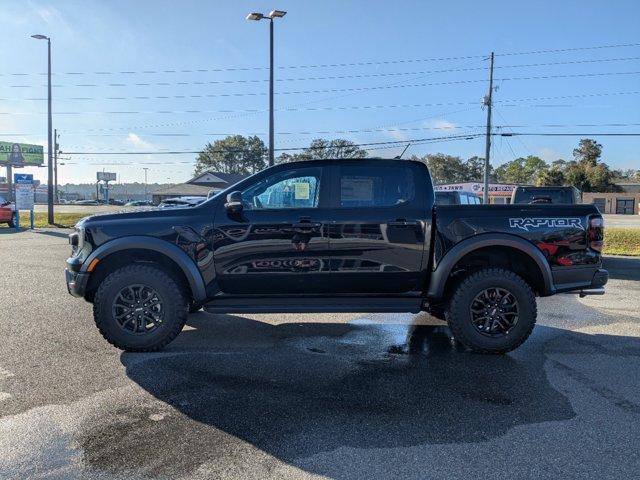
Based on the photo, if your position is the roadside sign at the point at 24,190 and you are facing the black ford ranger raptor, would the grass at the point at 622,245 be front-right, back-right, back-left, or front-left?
front-left

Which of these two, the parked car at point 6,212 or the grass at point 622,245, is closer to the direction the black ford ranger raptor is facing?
the parked car

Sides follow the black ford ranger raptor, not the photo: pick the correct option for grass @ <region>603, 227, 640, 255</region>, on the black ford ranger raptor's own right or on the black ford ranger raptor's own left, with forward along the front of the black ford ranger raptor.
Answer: on the black ford ranger raptor's own right

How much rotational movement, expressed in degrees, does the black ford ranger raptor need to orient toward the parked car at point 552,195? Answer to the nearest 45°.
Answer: approximately 135° to its right

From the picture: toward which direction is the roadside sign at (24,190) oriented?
toward the camera

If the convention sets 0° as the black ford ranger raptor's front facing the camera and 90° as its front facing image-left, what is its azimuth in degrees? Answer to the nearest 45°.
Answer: approximately 90°

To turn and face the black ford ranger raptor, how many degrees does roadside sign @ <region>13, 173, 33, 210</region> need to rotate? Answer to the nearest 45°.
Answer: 0° — it already faces it

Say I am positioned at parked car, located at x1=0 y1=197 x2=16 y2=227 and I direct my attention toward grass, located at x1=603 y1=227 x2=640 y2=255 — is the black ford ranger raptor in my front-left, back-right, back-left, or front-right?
front-right

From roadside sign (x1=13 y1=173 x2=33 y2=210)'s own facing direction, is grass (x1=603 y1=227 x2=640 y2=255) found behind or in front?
in front

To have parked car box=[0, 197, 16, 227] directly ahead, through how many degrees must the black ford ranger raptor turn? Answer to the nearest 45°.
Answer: approximately 45° to its right

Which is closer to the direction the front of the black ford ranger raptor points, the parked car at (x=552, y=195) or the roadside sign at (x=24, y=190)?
the roadside sign
